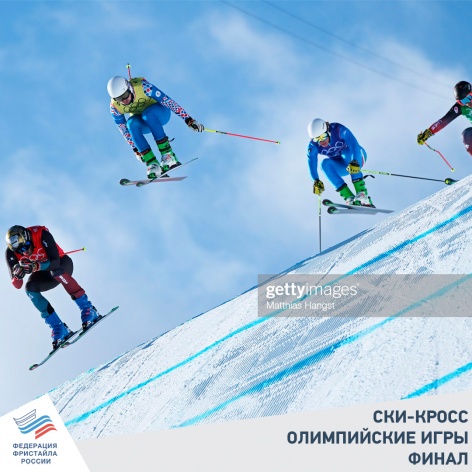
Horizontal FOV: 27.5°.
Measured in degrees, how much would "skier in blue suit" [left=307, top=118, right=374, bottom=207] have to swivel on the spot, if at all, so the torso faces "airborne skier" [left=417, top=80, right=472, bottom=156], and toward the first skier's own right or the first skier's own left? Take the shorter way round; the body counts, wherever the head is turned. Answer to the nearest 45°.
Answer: approximately 135° to the first skier's own left

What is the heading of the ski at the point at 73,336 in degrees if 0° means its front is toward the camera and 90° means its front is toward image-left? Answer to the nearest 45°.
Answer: approximately 45°

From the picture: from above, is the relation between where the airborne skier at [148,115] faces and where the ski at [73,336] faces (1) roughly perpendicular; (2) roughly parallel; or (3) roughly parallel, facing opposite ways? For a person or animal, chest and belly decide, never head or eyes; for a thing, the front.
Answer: roughly parallel

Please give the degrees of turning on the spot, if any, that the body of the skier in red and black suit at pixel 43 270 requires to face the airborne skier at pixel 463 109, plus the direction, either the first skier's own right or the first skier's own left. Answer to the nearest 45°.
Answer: approximately 135° to the first skier's own left

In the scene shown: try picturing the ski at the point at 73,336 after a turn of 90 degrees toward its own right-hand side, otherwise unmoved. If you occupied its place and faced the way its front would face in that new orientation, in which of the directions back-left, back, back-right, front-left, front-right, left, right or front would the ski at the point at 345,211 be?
back-right

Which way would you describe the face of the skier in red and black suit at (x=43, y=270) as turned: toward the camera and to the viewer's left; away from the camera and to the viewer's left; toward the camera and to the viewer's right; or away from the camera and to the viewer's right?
toward the camera and to the viewer's left

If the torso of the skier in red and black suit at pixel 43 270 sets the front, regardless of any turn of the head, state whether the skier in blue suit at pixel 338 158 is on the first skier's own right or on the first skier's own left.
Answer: on the first skier's own left

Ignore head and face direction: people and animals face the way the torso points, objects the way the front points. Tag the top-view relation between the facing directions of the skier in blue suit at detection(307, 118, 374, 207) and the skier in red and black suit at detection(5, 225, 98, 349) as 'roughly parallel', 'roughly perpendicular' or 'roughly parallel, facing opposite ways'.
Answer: roughly parallel

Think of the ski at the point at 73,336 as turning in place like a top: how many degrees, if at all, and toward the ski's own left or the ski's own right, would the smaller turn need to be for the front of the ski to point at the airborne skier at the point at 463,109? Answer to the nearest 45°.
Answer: approximately 135° to the ski's own left

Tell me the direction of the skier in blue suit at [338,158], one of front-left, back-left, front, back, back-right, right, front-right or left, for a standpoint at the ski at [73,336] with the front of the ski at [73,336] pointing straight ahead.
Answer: back-left

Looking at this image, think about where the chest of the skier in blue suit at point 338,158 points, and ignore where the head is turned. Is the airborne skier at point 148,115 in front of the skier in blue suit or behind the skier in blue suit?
in front

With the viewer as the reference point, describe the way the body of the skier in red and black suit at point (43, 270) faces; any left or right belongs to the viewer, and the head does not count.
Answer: facing the viewer and to the left of the viewer

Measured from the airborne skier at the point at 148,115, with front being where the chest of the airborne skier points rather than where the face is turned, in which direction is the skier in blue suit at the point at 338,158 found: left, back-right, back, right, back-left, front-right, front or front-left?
back-left

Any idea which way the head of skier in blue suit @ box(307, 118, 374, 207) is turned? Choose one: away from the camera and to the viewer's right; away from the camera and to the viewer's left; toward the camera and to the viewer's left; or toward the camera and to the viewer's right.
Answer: toward the camera and to the viewer's left

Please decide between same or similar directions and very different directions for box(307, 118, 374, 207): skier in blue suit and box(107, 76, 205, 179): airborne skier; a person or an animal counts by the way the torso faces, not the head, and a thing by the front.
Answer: same or similar directions
